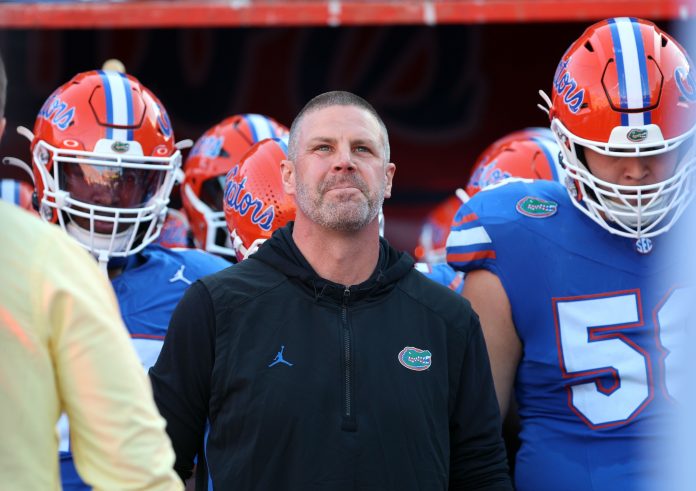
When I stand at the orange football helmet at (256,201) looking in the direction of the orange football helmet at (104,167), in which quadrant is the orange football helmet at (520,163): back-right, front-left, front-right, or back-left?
back-right

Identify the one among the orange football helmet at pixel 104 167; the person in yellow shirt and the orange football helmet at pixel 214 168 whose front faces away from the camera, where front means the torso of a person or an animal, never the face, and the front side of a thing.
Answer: the person in yellow shirt

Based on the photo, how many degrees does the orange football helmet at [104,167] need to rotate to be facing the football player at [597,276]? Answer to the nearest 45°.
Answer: approximately 45° to its left

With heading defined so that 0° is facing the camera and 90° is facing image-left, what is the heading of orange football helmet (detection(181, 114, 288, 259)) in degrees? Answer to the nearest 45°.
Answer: approximately 315°

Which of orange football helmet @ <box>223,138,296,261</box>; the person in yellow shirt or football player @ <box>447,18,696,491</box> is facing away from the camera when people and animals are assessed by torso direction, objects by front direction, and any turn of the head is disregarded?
the person in yellow shirt

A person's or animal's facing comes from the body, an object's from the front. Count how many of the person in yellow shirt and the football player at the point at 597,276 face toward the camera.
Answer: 1
